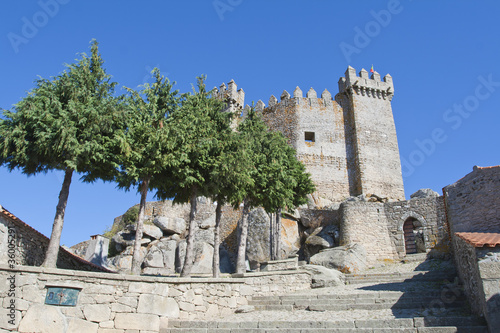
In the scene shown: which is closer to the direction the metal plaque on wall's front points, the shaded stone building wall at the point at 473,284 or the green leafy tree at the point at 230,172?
the shaded stone building wall

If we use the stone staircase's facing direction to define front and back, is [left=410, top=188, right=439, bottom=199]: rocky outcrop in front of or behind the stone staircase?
behind

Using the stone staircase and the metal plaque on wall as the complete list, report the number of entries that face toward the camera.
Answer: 2

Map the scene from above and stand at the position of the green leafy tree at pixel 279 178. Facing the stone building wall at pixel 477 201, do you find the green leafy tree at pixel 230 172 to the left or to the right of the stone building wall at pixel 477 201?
right

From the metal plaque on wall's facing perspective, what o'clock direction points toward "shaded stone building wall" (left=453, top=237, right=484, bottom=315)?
The shaded stone building wall is roughly at 10 o'clock from the metal plaque on wall.

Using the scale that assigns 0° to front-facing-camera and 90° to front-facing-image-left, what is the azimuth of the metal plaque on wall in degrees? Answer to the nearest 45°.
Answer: approximately 0°
